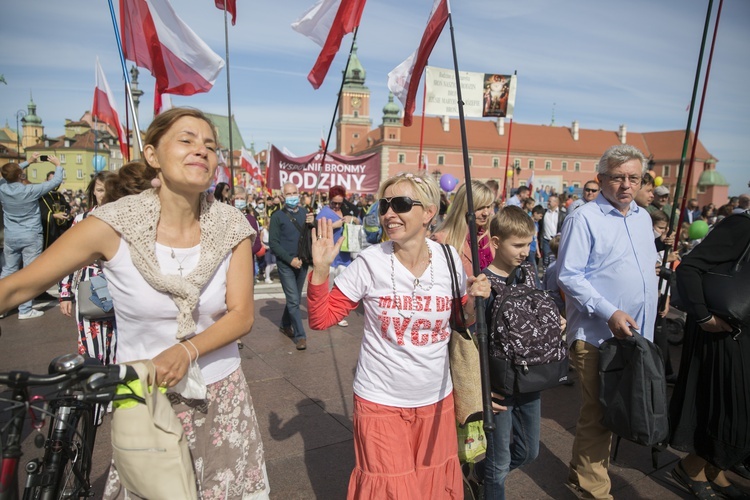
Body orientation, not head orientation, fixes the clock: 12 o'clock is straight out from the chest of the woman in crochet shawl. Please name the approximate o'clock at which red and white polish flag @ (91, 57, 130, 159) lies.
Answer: The red and white polish flag is roughly at 6 o'clock from the woman in crochet shawl.

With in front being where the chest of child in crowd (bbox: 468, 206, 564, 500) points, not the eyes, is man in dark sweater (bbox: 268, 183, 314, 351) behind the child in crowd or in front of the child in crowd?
behind

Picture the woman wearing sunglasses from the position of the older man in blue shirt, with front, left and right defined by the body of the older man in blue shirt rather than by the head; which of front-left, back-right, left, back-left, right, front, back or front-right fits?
right

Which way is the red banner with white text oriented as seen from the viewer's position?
toward the camera

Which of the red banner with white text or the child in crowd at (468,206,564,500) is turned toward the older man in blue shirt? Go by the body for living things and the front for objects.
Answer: the red banner with white text

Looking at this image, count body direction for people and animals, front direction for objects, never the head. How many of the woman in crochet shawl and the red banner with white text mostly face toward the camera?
2

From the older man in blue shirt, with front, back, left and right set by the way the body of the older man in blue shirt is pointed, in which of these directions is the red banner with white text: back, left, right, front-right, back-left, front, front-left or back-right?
back

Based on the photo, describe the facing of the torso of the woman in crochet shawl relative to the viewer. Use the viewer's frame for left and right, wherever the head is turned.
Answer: facing the viewer

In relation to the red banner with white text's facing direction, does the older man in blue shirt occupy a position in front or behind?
in front

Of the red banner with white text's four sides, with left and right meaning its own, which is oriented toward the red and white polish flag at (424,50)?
front

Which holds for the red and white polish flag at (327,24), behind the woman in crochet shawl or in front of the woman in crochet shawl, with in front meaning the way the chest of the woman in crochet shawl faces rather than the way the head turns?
behind

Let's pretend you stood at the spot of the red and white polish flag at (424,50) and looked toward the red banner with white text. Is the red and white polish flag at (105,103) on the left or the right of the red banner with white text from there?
left

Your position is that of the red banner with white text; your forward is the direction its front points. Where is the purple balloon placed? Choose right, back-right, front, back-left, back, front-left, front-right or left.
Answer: left
